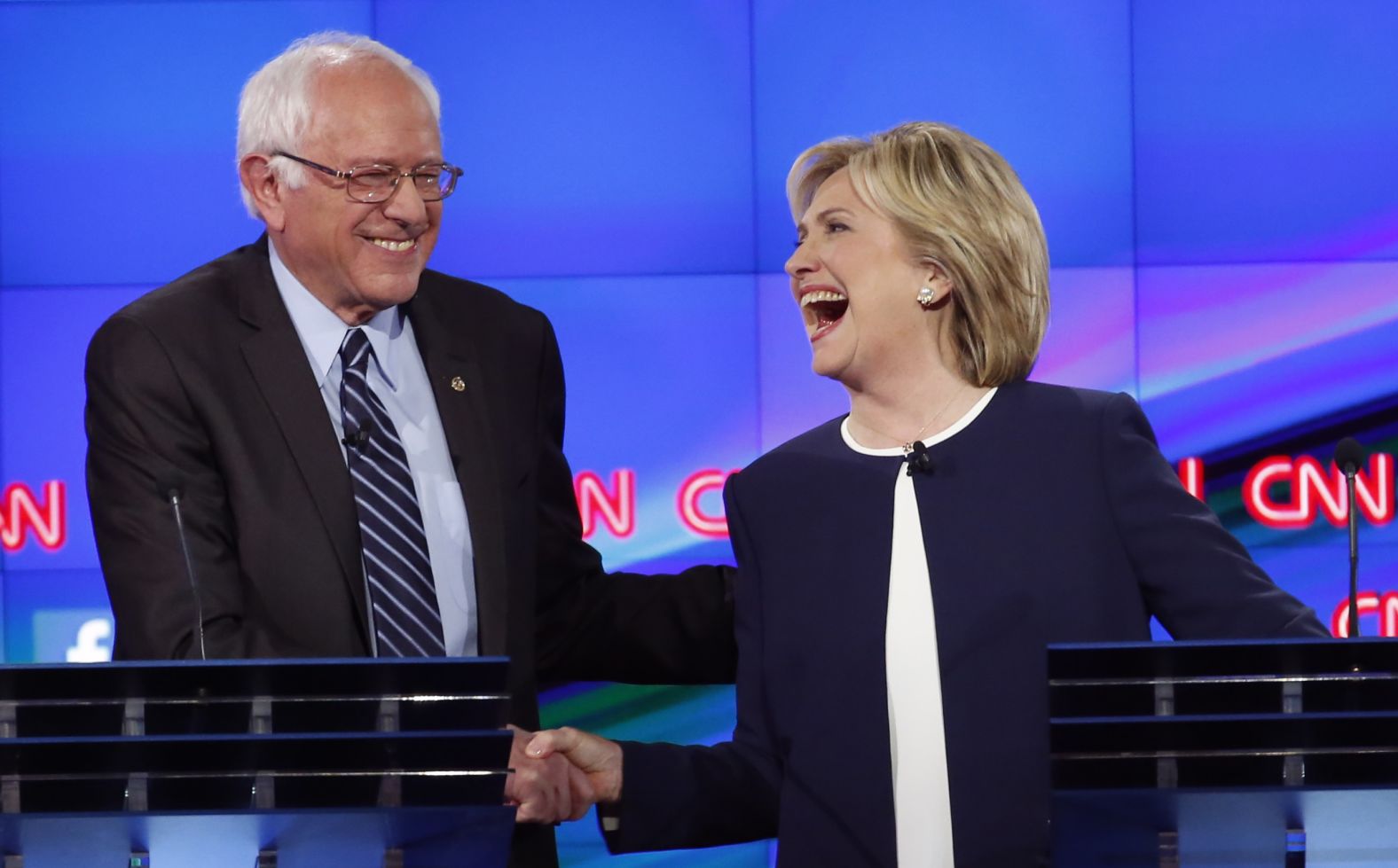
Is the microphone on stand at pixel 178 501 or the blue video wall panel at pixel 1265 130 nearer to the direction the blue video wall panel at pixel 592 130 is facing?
the microphone on stand

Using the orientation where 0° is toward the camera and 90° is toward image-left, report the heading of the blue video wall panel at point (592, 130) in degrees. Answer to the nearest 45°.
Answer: approximately 0°

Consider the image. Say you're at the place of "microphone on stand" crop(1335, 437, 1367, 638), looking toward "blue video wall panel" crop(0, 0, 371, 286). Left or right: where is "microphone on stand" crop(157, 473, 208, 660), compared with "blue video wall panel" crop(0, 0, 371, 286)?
left

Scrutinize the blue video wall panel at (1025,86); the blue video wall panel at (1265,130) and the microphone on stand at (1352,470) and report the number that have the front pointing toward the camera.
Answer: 2

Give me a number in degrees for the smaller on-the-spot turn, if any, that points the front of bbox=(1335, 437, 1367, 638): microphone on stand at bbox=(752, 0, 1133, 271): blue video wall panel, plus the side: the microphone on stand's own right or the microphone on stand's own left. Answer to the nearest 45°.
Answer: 0° — it already faces it

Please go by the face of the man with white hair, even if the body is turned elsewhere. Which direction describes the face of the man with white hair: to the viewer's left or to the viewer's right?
to the viewer's right
